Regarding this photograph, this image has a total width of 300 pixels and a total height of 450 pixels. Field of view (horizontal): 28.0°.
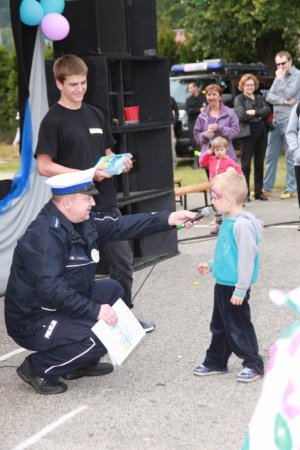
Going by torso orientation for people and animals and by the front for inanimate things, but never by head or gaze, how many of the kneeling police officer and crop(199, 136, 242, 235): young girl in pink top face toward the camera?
1

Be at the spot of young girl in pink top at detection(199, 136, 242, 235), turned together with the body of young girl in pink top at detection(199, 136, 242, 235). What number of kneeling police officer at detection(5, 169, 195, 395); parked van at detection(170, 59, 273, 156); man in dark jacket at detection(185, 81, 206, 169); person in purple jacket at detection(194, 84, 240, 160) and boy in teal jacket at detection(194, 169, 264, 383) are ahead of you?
2

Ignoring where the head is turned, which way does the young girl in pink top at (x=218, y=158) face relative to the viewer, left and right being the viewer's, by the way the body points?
facing the viewer

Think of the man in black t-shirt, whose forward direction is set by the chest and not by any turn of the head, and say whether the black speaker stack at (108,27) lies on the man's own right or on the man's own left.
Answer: on the man's own left

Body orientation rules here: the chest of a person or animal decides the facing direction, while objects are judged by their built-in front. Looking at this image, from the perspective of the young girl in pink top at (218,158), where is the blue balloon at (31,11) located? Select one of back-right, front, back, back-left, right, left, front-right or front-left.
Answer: front-right

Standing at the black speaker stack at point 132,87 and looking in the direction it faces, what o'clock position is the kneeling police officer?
The kneeling police officer is roughly at 2 o'clock from the black speaker stack.

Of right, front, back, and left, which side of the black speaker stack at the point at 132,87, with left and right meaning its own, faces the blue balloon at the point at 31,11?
right

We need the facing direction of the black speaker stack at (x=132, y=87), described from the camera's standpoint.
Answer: facing the viewer and to the right of the viewer

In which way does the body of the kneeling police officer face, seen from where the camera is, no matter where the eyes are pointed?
to the viewer's right

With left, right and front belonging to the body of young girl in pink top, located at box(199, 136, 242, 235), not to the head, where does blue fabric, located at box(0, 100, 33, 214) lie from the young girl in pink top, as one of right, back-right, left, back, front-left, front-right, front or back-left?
front-right

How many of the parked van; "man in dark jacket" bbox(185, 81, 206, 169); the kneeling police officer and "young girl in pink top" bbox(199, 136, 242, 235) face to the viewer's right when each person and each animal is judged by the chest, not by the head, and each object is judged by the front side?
1

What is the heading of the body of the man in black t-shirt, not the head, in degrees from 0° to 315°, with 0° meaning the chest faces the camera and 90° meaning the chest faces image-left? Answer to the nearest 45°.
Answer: approximately 315°

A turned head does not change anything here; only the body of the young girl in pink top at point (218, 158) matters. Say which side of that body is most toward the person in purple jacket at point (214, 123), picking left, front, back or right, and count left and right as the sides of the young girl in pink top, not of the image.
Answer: back

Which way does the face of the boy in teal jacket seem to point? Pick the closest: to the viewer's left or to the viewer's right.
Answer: to the viewer's left

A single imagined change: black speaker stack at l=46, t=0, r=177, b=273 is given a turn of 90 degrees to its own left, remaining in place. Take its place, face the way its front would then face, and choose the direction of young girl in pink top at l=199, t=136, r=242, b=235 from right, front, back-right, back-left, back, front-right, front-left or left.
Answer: front

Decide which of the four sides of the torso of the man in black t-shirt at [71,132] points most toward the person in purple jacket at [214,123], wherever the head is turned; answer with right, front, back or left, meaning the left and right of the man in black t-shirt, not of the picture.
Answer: left

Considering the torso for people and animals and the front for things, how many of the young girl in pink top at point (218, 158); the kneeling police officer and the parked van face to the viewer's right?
1
